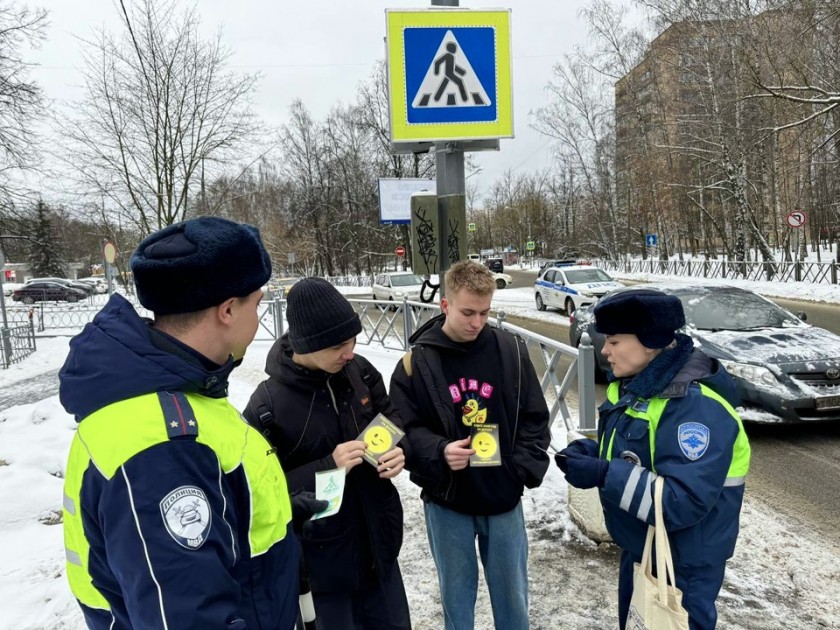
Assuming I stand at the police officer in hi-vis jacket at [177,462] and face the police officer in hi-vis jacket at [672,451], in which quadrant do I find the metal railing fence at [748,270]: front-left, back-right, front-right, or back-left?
front-left

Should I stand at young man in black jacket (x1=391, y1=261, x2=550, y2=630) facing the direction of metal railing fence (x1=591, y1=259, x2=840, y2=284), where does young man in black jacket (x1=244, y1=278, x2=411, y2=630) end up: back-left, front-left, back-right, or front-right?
back-left

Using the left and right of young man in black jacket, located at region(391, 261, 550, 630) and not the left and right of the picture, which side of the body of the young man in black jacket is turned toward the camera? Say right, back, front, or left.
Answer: front

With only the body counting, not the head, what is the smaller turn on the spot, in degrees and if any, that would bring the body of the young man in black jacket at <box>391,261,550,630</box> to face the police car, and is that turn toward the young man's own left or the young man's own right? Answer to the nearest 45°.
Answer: approximately 180°

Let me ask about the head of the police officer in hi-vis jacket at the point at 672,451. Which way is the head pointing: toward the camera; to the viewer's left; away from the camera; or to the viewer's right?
to the viewer's left

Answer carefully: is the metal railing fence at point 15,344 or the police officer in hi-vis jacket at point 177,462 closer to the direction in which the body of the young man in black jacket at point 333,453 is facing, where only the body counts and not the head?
the police officer in hi-vis jacket

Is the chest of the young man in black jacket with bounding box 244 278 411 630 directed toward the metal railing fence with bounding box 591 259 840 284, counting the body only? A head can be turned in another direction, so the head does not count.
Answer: no

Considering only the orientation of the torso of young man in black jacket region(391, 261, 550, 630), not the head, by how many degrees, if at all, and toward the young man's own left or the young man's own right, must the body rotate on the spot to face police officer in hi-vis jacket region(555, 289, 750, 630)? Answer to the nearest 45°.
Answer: approximately 45° to the young man's own left

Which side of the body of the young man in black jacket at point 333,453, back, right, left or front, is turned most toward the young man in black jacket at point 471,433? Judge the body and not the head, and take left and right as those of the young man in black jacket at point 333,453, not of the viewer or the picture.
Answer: left

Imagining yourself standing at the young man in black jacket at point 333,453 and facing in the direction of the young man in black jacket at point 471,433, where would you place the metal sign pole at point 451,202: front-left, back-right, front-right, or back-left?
front-left

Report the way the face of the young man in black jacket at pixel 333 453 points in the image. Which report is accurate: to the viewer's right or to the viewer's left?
to the viewer's right

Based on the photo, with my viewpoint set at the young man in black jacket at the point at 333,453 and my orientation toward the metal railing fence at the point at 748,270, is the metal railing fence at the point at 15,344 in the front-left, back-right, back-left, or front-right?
front-left

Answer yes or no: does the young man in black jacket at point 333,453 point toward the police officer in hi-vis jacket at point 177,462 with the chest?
no

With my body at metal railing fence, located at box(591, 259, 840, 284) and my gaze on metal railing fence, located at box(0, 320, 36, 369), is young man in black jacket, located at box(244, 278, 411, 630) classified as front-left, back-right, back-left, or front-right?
front-left

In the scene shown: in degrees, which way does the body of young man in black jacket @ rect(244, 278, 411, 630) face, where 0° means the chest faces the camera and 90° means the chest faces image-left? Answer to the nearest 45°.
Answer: approximately 315°

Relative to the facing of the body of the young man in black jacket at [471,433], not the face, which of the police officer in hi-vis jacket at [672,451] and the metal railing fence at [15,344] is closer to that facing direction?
the police officer in hi-vis jacket

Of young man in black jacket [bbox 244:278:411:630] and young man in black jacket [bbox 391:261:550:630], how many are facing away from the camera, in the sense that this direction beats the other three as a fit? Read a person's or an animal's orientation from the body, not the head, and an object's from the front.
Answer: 0
